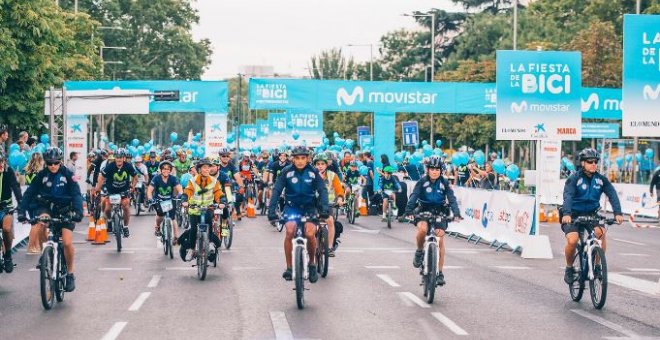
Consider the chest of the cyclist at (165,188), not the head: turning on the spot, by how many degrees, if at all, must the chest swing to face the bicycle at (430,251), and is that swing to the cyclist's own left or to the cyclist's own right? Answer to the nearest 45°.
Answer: approximately 45° to the cyclist's own left

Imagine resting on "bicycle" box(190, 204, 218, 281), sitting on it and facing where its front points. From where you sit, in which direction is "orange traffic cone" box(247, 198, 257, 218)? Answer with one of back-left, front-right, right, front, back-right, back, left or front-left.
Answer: back

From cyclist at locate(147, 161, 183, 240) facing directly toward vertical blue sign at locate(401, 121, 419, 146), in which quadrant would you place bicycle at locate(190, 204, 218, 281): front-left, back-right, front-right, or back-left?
back-right

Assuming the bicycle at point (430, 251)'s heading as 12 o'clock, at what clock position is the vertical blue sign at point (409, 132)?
The vertical blue sign is roughly at 6 o'clock from the bicycle.

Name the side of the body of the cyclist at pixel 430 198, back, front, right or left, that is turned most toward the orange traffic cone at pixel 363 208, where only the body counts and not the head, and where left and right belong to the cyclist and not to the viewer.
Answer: back

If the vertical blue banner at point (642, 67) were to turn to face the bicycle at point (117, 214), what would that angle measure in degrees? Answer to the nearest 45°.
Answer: approximately 90° to its right
